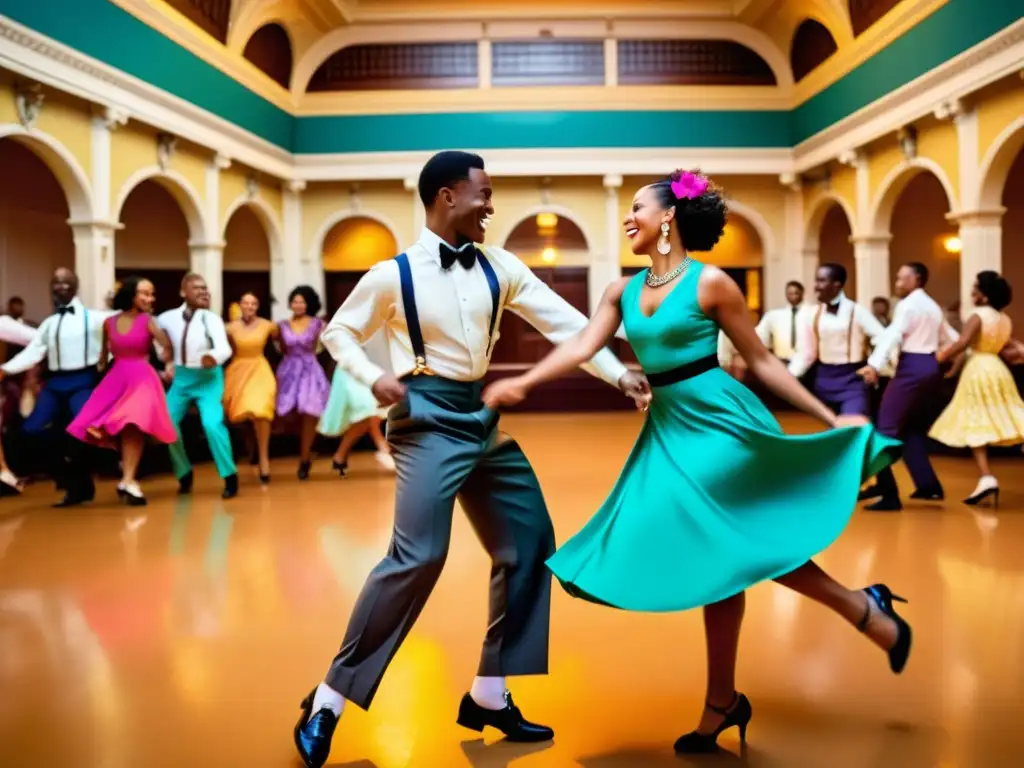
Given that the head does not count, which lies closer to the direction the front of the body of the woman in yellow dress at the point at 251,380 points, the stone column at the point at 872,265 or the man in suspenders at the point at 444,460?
the man in suspenders

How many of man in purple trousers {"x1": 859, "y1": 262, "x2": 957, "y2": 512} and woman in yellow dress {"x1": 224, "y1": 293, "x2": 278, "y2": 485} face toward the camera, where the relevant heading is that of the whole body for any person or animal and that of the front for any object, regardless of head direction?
1

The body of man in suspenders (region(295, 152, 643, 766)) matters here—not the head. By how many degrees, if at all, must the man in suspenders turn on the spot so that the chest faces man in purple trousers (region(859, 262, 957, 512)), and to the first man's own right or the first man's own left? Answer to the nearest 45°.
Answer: approximately 90° to the first man's own left

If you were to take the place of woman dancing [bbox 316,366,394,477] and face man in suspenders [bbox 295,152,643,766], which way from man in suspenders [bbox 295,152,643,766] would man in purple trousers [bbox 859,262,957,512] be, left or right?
left

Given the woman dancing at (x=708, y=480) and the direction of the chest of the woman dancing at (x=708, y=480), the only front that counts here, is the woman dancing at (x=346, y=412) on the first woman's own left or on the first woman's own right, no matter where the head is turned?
on the first woman's own right

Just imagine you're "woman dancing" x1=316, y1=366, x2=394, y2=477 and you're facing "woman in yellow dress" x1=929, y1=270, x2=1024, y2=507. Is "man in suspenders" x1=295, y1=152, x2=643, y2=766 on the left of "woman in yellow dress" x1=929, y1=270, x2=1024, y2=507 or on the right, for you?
right
